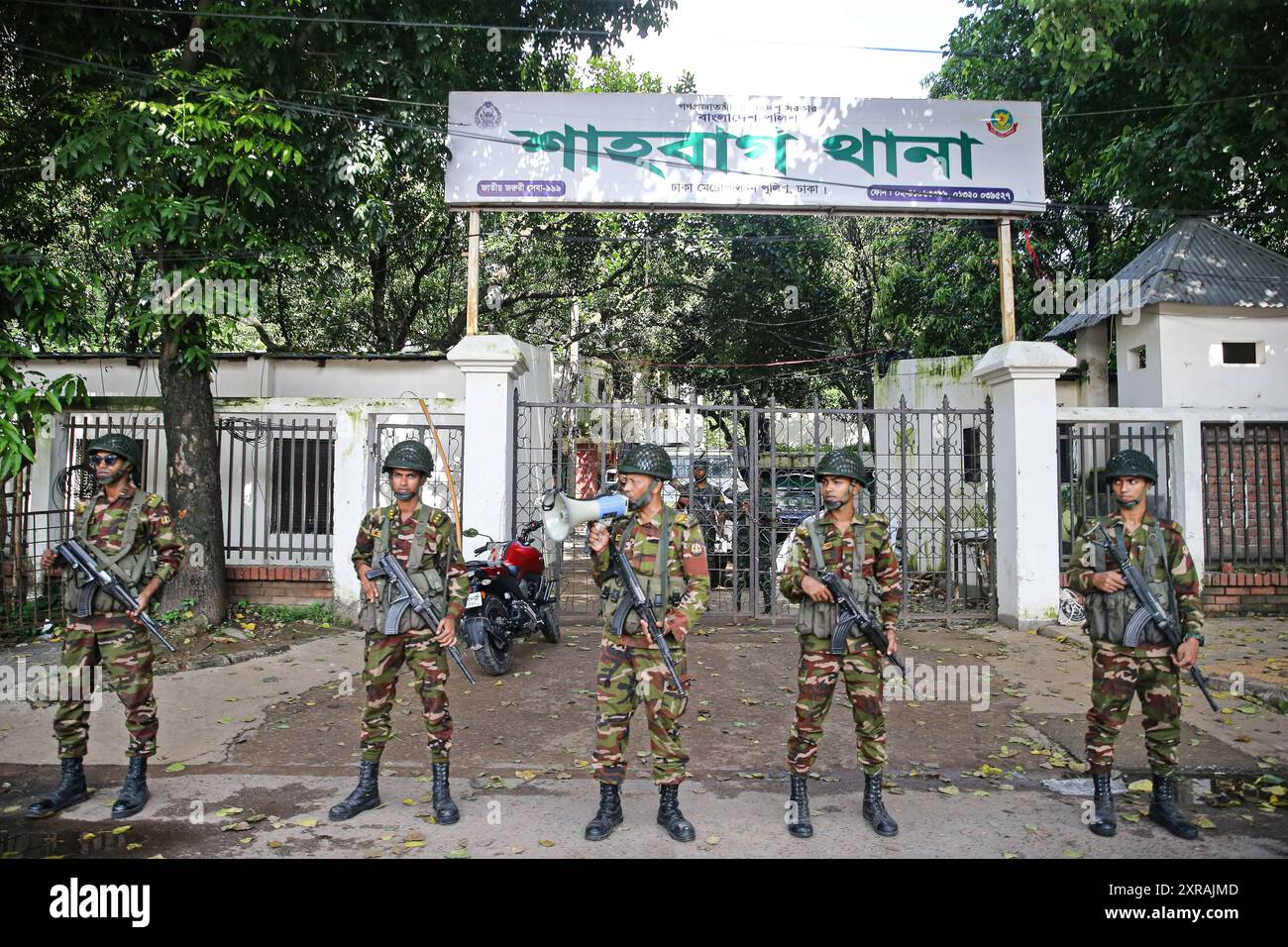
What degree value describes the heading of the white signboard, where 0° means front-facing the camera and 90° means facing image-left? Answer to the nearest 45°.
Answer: approximately 0°

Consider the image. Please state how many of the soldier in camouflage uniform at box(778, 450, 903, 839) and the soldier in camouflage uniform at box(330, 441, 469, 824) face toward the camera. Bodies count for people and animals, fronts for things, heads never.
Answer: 2

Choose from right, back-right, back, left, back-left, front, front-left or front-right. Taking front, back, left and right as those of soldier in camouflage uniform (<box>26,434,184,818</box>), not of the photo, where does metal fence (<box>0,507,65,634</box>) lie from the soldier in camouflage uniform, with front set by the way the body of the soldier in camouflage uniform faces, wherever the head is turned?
back-right

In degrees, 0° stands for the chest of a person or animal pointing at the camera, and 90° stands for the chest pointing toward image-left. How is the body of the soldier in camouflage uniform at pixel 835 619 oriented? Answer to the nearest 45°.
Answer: approximately 0°

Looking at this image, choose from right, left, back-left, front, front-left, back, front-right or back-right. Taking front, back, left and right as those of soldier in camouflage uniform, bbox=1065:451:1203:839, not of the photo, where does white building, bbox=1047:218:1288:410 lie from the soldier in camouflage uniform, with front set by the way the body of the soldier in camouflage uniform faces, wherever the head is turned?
back

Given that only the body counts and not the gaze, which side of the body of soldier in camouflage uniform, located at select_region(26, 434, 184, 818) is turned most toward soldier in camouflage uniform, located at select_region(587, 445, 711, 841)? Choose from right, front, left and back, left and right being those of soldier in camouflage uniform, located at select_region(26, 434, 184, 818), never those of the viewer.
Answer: left
